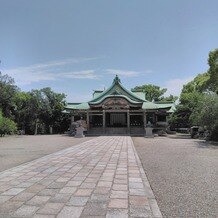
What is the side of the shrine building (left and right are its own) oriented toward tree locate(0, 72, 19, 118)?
right

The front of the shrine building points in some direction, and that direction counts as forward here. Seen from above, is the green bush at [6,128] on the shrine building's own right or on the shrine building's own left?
on the shrine building's own right

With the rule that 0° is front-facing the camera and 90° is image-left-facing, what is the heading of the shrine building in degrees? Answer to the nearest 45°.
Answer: approximately 0°

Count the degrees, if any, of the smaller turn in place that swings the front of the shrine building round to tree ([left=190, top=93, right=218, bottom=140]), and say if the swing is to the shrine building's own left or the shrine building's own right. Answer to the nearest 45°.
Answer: approximately 45° to the shrine building's own left
